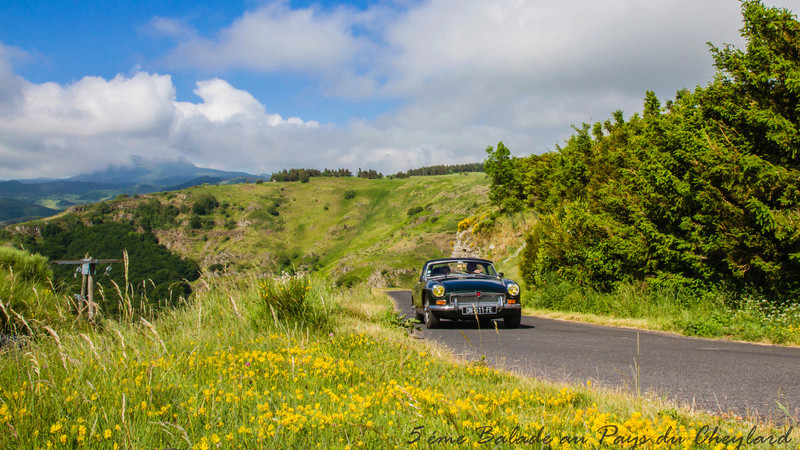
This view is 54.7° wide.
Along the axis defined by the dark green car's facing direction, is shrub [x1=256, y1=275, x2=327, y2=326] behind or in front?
in front

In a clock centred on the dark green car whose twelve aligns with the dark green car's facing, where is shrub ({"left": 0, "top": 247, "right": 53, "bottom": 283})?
The shrub is roughly at 3 o'clock from the dark green car.

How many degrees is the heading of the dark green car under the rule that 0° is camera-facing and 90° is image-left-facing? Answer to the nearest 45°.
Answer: approximately 0°

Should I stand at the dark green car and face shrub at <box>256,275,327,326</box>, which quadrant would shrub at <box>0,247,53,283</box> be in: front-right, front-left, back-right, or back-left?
front-right

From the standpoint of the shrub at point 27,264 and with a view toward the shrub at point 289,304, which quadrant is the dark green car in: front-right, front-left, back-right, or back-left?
front-left
